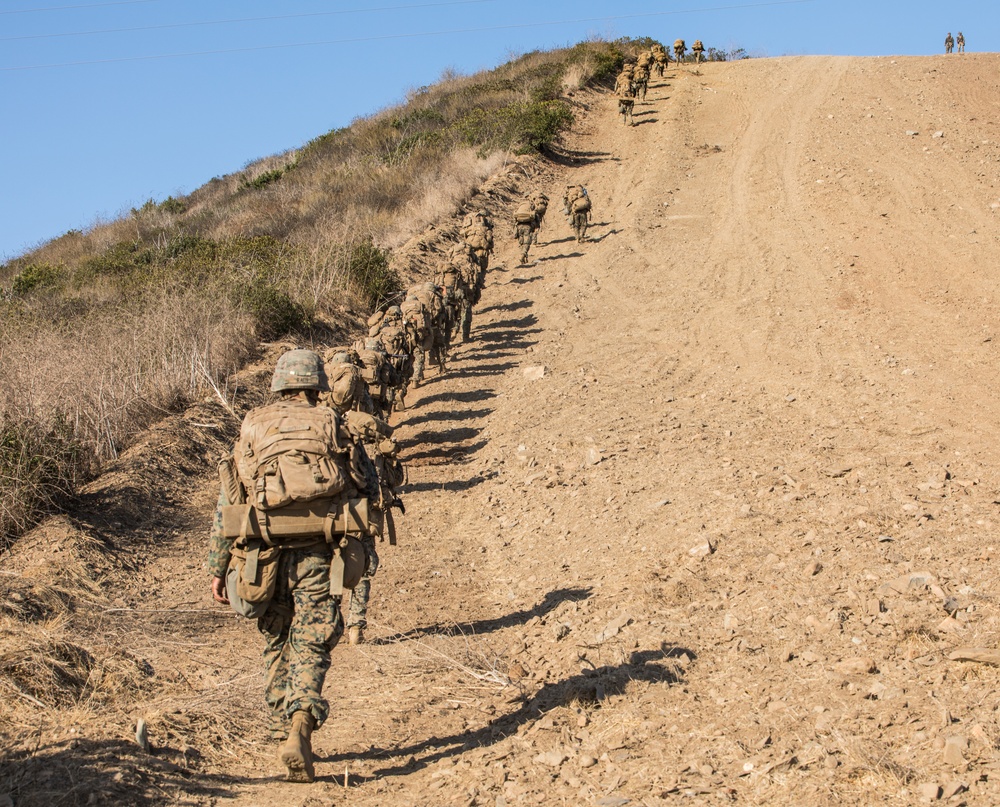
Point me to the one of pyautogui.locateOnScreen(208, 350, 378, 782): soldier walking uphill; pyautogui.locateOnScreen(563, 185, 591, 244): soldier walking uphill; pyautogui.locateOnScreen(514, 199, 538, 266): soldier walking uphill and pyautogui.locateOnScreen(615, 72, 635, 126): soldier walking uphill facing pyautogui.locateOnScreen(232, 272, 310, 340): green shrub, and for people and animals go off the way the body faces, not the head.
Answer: pyautogui.locateOnScreen(208, 350, 378, 782): soldier walking uphill

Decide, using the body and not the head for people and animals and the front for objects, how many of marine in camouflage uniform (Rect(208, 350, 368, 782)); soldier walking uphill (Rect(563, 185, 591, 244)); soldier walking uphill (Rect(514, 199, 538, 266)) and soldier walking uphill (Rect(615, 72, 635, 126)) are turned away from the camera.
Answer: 4

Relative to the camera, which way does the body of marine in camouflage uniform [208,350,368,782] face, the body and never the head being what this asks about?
away from the camera

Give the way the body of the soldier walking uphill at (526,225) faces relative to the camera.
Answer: away from the camera

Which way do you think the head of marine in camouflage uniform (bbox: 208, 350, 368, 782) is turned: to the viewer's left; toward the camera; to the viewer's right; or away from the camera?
away from the camera

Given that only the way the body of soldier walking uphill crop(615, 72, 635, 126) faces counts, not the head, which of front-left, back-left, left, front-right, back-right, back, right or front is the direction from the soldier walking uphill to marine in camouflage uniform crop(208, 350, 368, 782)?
back

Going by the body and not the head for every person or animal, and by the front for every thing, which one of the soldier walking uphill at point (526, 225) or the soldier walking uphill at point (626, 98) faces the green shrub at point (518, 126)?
the soldier walking uphill at point (526, 225)

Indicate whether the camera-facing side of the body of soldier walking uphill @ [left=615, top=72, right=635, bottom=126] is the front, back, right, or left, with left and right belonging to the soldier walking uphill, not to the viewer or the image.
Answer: back

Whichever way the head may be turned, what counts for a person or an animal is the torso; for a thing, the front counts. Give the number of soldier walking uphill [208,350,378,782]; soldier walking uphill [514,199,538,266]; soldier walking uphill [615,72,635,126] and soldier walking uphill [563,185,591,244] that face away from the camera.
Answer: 4

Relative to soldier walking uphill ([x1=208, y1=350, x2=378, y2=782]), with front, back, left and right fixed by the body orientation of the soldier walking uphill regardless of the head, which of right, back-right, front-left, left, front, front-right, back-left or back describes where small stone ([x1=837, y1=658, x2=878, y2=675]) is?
right

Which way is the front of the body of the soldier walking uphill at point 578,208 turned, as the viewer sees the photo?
away from the camera

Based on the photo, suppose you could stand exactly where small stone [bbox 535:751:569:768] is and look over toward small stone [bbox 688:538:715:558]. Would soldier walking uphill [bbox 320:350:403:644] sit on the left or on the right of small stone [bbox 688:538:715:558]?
left

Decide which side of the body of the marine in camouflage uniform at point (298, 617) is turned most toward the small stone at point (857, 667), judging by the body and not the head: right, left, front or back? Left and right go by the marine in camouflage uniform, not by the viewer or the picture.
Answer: right

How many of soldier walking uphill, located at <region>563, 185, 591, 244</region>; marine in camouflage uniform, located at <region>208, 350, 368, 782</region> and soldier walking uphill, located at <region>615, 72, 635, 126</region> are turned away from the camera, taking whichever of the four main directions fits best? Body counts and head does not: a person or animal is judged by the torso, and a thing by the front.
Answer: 3

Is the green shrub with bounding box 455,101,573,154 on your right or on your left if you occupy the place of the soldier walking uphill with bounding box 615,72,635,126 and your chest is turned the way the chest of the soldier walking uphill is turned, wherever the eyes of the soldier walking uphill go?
on your left

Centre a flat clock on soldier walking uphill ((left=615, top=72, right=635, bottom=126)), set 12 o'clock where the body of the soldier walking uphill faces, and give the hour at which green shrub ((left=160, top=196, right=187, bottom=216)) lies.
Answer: The green shrub is roughly at 9 o'clock from the soldier walking uphill.

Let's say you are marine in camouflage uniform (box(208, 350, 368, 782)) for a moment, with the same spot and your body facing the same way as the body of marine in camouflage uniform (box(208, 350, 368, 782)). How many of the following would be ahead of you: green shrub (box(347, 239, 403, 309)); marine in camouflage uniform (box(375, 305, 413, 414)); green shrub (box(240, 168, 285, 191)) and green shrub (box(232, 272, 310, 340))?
4
